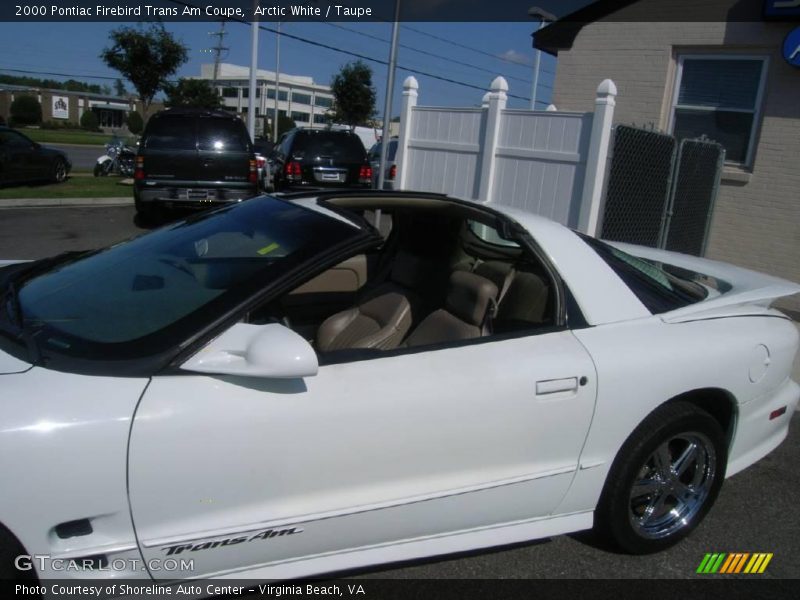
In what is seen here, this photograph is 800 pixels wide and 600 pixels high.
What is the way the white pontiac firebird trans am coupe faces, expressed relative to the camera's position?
facing the viewer and to the left of the viewer

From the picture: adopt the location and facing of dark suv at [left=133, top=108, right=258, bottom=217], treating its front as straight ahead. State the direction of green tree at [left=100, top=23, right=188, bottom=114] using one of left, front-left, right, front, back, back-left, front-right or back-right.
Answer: front

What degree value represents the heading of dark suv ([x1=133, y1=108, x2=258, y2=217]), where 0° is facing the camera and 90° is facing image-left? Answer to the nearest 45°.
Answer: approximately 180°

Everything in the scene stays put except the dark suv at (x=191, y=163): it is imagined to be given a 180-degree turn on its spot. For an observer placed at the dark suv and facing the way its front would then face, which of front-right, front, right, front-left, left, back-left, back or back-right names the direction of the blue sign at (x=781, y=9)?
front-left

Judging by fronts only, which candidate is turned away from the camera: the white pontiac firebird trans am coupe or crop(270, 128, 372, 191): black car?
the black car

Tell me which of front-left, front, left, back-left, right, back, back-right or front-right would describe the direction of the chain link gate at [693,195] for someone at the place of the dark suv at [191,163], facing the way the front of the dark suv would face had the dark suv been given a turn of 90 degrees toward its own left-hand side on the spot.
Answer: back-left

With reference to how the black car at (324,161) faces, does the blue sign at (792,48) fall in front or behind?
behind

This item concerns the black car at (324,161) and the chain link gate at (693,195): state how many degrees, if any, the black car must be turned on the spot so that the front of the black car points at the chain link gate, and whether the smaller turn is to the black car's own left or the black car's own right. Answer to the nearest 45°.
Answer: approximately 135° to the black car's own right

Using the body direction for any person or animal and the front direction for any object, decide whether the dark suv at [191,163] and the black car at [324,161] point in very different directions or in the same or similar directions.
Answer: same or similar directions

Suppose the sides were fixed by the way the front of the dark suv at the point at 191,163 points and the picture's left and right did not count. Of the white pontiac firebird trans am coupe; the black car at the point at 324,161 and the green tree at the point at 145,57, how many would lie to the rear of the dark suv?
1

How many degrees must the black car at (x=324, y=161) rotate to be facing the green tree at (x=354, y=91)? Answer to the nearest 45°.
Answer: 0° — it already faces it

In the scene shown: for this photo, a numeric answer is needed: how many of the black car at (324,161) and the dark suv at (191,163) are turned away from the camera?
2

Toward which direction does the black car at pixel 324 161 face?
away from the camera

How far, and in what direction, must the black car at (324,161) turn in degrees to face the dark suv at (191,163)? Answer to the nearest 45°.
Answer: approximately 135° to its left

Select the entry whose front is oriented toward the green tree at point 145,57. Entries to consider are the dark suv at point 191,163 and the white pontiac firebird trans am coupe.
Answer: the dark suv

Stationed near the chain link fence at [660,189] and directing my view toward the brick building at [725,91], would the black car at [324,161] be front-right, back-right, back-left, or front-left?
front-left
